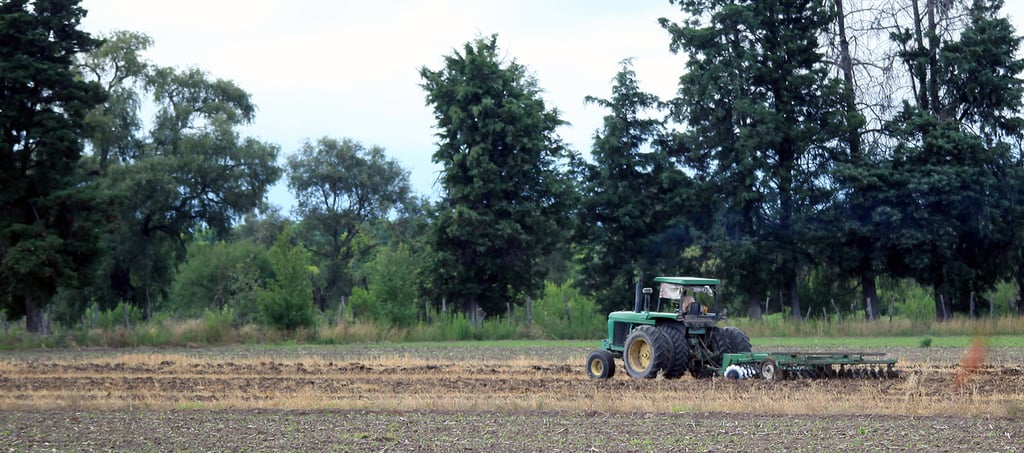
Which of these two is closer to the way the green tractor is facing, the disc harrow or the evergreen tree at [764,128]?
the evergreen tree

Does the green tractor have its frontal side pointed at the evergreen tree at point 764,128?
no

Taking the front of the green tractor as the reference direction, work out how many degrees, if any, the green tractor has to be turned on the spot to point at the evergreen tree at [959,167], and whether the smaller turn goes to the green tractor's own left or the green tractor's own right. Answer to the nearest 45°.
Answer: approximately 90° to the green tractor's own right

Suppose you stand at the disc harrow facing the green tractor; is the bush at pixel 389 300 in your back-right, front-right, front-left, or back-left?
front-right

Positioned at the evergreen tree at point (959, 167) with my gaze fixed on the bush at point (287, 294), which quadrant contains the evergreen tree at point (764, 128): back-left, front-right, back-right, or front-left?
front-right

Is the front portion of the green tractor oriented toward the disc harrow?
no

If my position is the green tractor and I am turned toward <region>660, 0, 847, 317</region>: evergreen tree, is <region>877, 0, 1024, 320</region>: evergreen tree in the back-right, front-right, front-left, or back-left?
front-right

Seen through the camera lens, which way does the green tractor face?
facing away from the viewer and to the left of the viewer

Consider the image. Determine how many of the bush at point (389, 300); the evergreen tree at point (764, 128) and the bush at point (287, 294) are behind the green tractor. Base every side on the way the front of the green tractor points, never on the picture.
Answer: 0

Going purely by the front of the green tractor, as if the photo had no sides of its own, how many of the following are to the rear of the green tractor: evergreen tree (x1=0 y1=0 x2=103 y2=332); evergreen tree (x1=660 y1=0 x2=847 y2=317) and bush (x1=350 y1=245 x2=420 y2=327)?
0

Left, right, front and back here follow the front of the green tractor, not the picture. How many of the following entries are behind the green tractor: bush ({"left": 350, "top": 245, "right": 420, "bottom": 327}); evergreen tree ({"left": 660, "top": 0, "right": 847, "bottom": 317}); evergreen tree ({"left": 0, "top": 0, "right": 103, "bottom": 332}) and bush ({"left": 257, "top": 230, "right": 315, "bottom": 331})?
0

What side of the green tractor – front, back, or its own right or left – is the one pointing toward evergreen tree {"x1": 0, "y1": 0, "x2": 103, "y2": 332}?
front

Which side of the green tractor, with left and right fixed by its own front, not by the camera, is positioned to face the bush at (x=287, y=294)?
front
